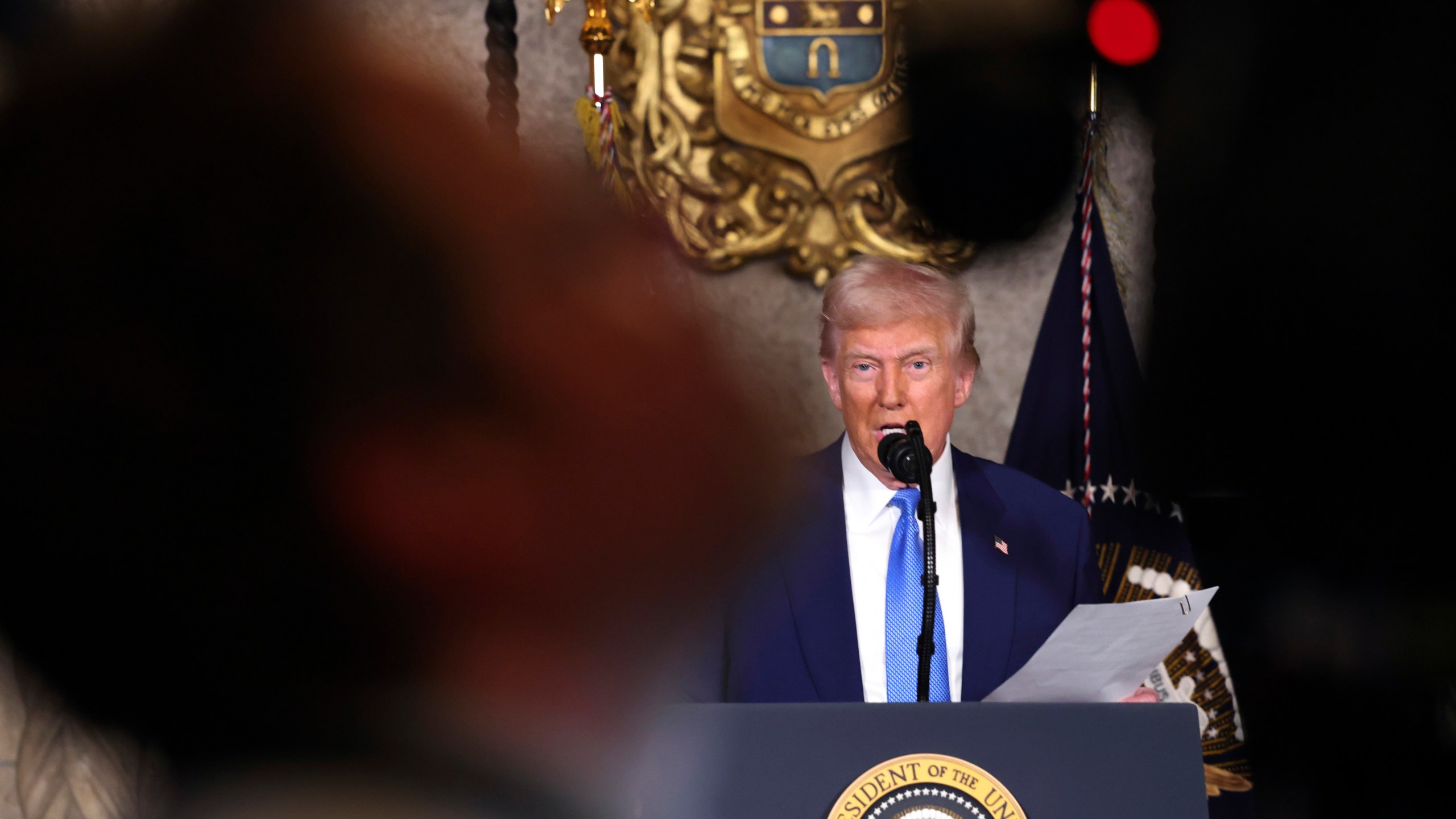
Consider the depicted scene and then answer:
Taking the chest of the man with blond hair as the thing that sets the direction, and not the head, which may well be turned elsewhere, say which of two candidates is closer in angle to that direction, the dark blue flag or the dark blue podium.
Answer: the dark blue podium

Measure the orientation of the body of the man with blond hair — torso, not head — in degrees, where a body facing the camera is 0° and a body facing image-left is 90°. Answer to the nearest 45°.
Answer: approximately 0°

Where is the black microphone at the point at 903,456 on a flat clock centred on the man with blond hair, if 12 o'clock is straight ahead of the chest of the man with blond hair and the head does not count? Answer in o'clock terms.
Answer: The black microphone is roughly at 12 o'clock from the man with blond hair.

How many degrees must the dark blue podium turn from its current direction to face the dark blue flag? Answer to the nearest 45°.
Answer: approximately 180°

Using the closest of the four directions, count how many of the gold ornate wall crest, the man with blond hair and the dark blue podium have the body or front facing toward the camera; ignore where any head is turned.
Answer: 3

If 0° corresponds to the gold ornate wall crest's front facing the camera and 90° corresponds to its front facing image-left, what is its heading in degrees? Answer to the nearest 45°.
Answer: approximately 0°

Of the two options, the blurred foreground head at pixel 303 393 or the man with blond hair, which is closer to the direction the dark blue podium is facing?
the blurred foreground head
